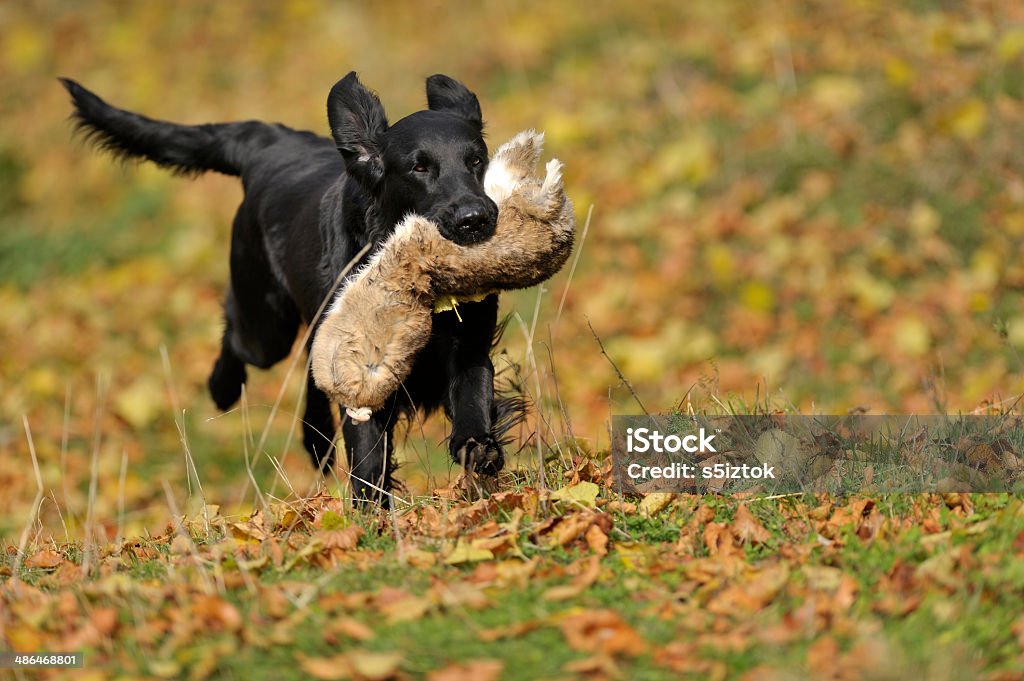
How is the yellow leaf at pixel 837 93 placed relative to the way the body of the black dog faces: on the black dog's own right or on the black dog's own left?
on the black dog's own left

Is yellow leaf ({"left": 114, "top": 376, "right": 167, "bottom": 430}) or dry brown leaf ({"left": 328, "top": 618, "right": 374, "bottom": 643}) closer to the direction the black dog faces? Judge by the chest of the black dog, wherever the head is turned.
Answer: the dry brown leaf

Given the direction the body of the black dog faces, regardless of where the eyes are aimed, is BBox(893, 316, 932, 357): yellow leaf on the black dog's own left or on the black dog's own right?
on the black dog's own left

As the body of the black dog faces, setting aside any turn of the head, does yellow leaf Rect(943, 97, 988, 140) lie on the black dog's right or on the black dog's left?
on the black dog's left

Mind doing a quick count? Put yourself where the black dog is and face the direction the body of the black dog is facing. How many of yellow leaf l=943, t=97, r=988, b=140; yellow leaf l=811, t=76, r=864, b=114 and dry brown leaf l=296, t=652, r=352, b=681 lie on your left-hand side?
2

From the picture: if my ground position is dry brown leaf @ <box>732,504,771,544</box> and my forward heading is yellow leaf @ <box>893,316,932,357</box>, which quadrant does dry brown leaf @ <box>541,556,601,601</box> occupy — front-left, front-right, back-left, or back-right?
back-left

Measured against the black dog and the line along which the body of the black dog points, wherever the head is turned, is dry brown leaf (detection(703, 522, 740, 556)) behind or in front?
in front

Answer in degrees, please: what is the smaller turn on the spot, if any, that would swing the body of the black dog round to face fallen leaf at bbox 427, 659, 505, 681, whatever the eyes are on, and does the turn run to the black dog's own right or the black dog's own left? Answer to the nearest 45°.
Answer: approximately 45° to the black dog's own right

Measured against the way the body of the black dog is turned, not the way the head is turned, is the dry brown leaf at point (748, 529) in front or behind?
in front

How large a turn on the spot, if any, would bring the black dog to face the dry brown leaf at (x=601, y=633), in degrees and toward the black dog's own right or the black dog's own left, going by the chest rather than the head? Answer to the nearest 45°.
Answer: approximately 45° to the black dog's own right

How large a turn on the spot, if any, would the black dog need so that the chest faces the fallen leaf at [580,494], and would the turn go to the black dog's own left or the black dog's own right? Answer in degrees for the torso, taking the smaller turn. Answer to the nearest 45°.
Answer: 0° — it already faces it

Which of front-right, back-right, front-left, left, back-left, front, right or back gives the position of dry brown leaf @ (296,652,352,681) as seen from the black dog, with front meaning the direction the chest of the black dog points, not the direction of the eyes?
front-right

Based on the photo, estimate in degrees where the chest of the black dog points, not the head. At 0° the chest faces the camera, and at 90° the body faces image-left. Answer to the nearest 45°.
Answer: approximately 315°

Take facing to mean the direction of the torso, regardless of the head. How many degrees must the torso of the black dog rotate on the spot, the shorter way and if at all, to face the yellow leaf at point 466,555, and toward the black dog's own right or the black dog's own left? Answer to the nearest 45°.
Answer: approximately 45° to the black dog's own right

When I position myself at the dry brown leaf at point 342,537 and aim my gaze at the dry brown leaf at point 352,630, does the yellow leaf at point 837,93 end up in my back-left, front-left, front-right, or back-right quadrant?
back-left
